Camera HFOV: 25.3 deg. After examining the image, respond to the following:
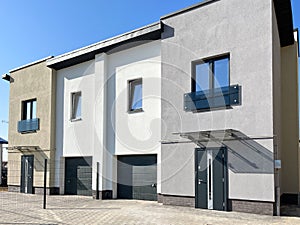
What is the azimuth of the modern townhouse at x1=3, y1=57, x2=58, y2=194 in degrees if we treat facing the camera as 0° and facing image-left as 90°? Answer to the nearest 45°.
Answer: approximately 45°

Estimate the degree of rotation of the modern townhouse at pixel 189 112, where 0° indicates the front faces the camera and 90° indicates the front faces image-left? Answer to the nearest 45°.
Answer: approximately 45°
